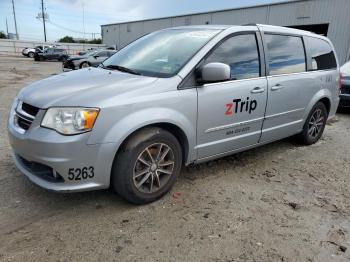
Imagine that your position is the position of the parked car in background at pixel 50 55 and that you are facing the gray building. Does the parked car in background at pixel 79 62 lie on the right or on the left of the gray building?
right

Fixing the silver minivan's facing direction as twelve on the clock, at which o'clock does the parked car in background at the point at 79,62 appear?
The parked car in background is roughly at 4 o'clock from the silver minivan.

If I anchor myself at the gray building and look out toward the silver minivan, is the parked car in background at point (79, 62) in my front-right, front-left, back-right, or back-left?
front-right

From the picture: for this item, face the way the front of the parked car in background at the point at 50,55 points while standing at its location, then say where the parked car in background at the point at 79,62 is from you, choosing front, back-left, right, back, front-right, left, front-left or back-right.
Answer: left

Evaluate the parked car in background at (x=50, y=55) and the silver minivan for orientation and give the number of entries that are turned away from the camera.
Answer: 0

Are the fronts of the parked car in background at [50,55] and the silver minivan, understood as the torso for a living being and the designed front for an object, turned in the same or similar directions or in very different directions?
same or similar directions

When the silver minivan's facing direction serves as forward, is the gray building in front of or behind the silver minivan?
behind

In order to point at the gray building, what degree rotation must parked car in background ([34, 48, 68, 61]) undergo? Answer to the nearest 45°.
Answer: approximately 135° to its left

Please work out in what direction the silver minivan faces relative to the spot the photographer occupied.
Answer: facing the viewer and to the left of the viewer

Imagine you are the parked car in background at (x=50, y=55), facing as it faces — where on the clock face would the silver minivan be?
The silver minivan is roughly at 9 o'clock from the parked car in background.

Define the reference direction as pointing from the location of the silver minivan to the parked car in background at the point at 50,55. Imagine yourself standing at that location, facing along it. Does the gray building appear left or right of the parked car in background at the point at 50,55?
right

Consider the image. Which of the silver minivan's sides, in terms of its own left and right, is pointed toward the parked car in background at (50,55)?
right
